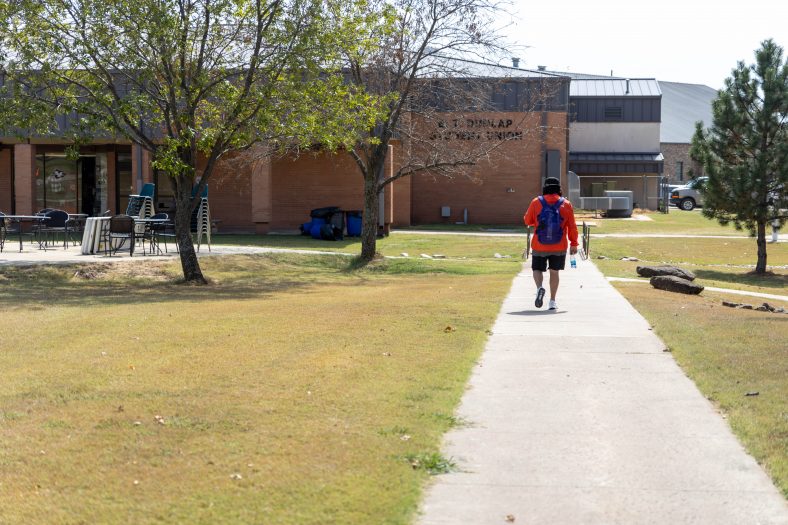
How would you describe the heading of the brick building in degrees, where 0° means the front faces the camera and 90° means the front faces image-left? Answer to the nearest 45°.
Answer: approximately 0°

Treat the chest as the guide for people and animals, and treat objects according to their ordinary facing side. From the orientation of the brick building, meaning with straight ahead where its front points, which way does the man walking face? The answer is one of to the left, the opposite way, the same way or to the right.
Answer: the opposite way

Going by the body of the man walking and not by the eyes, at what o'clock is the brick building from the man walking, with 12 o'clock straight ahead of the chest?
The brick building is roughly at 11 o'clock from the man walking.

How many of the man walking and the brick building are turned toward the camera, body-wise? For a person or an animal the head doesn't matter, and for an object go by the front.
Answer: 1

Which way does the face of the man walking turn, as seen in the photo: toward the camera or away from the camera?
away from the camera

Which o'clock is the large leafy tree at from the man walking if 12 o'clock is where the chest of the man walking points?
The large leafy tree is roughly at 10 o'clock from the man walking.

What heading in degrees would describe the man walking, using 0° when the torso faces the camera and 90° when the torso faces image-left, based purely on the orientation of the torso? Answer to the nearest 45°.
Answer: approximately 180°
